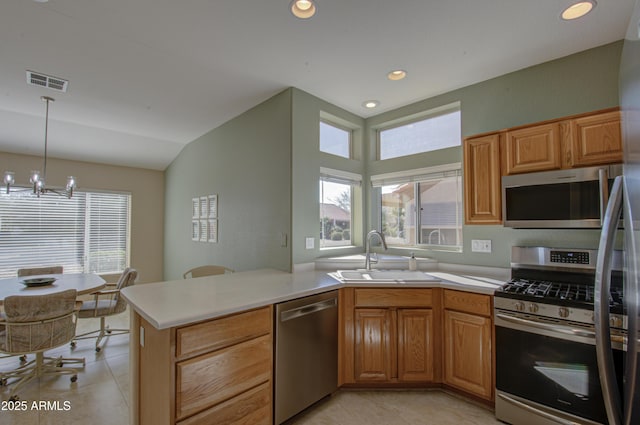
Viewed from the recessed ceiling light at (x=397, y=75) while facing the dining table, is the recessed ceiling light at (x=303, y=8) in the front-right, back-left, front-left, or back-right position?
front-left

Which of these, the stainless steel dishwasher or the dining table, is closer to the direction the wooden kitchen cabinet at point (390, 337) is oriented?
the stainless steel dishwasher

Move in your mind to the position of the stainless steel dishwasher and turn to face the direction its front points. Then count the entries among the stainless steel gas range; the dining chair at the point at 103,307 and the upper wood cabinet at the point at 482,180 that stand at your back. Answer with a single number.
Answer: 1

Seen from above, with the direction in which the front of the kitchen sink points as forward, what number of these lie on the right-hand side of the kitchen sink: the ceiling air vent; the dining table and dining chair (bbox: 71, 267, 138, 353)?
3

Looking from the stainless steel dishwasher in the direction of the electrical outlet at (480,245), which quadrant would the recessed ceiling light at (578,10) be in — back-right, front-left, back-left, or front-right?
front-right

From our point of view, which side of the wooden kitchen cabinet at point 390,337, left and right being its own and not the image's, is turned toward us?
front

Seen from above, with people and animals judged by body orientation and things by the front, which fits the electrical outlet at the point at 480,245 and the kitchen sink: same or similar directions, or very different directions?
same or similar directions

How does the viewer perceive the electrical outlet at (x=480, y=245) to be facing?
facing the viewer

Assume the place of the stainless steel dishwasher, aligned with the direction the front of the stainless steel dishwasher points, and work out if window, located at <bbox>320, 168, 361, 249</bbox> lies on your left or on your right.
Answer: on your left

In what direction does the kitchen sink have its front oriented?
toward the camera
